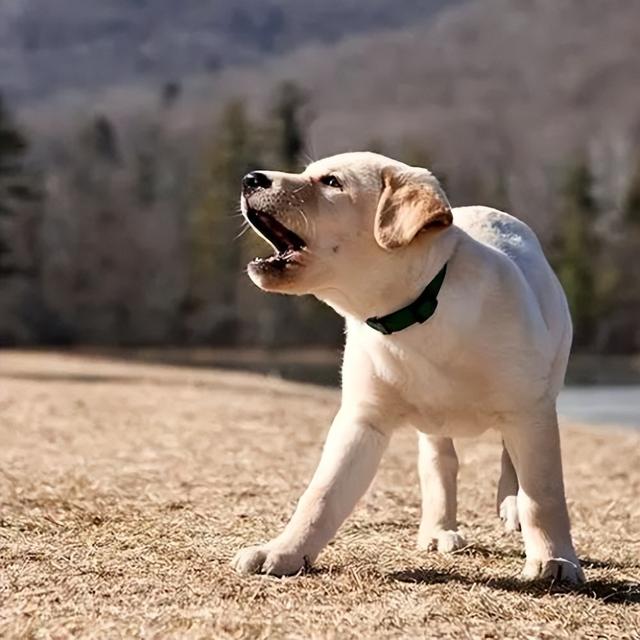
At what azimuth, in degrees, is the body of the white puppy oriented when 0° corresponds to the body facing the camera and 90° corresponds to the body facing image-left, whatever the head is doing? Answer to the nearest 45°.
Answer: approximately 45°
